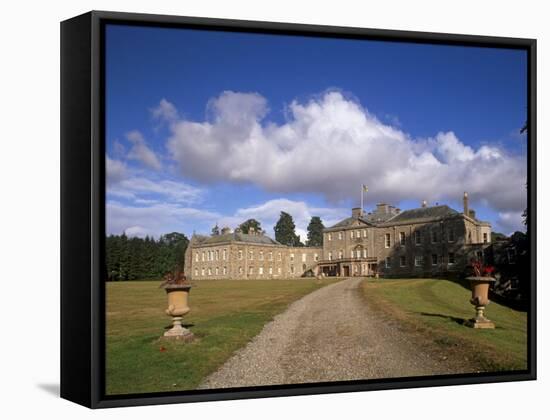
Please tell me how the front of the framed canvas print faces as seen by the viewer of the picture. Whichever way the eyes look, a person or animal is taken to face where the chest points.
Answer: facing the viewer and to the right of the viewer
